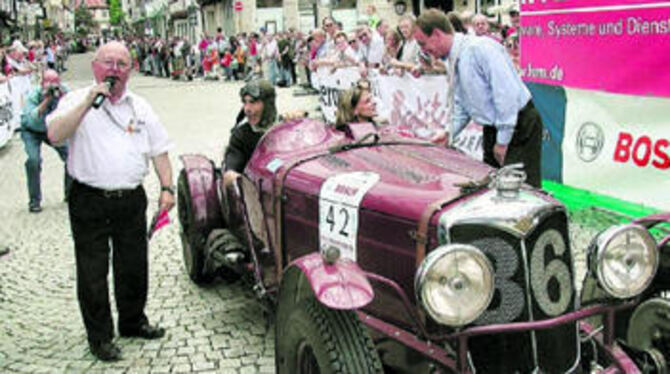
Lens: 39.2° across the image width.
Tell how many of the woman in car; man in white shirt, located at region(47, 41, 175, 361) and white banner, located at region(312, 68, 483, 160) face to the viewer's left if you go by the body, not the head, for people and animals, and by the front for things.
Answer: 0

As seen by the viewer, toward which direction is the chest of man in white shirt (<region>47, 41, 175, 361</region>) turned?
toward the camera

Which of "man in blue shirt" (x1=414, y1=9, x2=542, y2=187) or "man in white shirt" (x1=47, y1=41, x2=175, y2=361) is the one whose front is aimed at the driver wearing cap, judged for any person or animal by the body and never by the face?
the man in blue shirt

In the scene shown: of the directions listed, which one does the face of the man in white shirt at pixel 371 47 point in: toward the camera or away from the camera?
toward the camera

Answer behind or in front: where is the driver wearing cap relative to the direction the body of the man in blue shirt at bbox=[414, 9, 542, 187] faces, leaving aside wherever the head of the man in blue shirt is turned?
in front

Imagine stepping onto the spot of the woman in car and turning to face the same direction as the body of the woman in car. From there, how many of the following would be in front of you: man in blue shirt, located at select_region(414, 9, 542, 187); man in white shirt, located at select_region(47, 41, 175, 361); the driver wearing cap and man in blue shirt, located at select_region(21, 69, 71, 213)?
1

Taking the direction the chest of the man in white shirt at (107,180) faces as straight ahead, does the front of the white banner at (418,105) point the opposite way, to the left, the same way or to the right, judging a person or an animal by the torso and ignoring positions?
the same way

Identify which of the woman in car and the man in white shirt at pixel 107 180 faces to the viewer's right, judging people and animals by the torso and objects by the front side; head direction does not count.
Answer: the woman in car

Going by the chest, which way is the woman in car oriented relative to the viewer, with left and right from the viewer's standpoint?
facing to the right of the viewer

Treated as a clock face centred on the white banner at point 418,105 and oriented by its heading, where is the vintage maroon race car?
The vintage maroon race car is roughly at 12 o'clock from the white banner.

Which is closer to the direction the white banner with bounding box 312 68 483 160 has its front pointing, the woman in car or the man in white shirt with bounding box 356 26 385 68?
the woman in car

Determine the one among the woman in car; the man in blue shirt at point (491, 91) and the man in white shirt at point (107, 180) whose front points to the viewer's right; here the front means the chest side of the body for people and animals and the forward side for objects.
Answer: the woman in car

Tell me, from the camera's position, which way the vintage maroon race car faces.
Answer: facing the viewer and to the right of the viewer

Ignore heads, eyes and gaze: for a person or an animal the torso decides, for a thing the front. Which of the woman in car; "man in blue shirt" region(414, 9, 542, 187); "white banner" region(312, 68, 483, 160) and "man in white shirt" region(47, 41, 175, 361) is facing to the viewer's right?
the woman in car

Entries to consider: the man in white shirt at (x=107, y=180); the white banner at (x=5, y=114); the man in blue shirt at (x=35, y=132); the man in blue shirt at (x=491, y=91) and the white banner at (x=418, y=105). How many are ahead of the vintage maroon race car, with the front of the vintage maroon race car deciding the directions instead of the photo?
0

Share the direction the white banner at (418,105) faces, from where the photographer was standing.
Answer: facing the viewer

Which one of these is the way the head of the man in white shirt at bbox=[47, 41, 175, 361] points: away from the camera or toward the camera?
toward the camera

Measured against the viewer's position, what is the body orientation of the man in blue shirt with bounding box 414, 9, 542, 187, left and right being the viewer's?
facing to the left of the viewer

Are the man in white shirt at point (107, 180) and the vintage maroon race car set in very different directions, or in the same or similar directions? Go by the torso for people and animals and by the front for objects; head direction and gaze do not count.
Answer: same or similar directions
